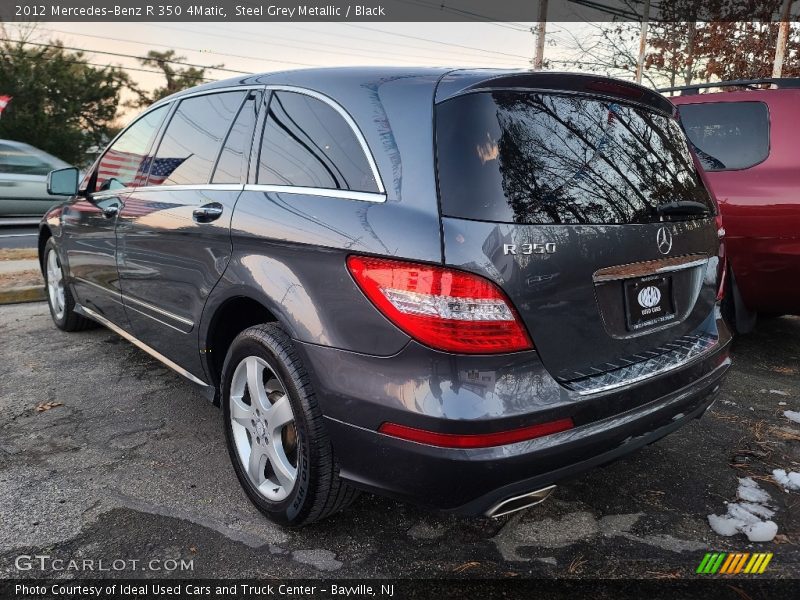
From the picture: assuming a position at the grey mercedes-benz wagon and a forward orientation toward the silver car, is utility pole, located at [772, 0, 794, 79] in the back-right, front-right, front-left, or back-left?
front-right

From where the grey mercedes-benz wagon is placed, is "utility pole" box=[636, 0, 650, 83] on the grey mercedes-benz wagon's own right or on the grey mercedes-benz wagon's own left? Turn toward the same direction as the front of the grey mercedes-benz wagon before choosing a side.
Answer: on the grey mercedes-benz wagon's own right

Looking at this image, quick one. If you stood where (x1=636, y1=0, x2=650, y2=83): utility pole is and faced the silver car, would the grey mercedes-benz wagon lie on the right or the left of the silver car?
left

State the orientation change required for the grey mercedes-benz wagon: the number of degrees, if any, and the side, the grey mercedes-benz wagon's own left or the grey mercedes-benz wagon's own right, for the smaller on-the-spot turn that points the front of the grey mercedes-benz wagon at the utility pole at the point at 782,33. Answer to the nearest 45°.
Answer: approximately 90° to the grey mercedes-benz wagon's own right

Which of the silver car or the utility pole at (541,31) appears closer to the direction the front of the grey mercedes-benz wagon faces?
the silver car

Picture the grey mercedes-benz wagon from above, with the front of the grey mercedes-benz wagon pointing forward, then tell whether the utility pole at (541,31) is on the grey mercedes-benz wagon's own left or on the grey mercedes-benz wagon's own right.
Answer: on the grey mercedes-benz wagon's own right

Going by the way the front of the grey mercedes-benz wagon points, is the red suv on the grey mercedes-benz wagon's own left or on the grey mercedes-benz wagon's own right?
on the grey mercedes-benz wagon's own right

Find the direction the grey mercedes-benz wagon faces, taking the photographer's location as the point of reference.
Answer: facing away from the viewer and to the left of the viewer

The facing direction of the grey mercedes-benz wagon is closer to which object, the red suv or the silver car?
the silver car

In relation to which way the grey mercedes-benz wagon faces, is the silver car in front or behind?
in front

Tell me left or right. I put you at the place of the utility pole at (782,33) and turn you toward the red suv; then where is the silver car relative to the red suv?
right
